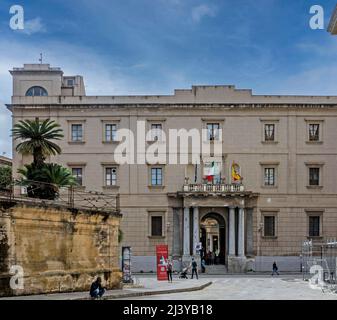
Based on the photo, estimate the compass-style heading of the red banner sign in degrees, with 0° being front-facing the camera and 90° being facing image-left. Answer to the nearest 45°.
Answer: approximately 0°

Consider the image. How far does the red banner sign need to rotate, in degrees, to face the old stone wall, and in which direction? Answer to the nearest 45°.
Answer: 0° — it already faces it

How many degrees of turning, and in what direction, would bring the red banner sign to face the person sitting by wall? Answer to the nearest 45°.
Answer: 0° — it already faces them
